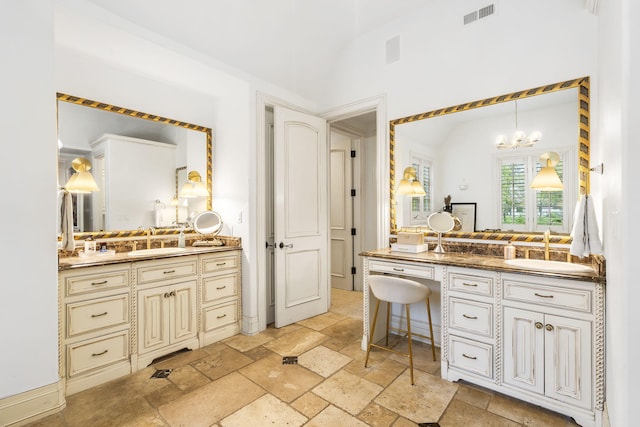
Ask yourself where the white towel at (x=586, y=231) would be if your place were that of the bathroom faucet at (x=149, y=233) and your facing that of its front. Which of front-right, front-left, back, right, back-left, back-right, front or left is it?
front

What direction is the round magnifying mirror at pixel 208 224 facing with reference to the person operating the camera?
facing the viewer

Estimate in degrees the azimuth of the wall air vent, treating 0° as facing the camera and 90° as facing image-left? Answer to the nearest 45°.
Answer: approximately 45°

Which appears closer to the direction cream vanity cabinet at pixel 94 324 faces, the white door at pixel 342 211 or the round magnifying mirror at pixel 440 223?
the round magnifying mirror

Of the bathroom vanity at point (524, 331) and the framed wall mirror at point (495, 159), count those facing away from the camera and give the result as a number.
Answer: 0

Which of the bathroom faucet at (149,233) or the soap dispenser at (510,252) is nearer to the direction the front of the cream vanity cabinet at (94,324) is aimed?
the soap dispenser

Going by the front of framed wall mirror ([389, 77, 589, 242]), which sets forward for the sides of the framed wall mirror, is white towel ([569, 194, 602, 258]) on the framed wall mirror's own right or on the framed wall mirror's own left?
on the framed wall mirror's own left

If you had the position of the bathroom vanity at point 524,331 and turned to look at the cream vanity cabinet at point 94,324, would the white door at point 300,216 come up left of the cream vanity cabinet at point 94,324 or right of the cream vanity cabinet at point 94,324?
right

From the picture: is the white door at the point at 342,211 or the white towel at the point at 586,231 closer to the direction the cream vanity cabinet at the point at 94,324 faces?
the white towel

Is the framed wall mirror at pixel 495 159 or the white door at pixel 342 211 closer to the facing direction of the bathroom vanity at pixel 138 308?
the framed wall mirror

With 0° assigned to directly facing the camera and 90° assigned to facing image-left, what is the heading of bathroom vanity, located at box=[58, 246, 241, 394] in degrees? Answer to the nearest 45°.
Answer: approximately 315°

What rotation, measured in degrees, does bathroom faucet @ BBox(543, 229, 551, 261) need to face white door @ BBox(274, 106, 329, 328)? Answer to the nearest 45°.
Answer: approximately 45° to its right

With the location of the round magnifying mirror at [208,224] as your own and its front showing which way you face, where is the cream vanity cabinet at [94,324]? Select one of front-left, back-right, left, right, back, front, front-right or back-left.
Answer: front-right
